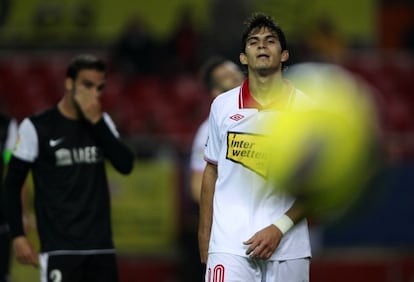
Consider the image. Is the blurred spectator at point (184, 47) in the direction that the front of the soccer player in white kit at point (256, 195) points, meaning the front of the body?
no

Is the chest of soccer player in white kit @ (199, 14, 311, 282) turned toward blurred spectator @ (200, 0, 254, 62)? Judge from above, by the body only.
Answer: no

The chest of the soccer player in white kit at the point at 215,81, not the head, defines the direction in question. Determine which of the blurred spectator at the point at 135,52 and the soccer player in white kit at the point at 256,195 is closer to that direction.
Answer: the soccer player in white kit

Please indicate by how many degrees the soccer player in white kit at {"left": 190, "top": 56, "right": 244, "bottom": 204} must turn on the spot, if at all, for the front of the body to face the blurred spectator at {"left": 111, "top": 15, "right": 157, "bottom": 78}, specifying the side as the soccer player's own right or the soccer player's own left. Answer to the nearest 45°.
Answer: approximately 135° to the soccer player's own left

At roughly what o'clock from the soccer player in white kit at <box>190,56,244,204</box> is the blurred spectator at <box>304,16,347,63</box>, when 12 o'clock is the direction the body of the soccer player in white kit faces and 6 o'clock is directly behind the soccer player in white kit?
The blurred spectator is roughly at 8 o'clock from the soccer player in white kit.

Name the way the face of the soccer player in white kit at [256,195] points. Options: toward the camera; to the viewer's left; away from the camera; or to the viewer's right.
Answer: toward the camera

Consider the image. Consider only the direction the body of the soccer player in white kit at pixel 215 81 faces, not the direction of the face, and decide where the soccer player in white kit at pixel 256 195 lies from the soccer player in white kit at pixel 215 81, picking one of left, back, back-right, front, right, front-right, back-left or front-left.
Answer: front-right

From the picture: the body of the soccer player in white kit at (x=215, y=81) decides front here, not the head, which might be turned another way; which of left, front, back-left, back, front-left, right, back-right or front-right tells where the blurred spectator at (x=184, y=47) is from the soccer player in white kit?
back-left

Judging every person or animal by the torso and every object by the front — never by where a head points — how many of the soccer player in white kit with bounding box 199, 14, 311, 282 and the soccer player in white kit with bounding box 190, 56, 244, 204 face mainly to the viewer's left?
0

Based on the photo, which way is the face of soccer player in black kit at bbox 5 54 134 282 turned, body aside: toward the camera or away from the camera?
toward the camera

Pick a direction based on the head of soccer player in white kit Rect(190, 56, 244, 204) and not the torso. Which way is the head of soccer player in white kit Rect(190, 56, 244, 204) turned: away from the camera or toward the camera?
toward the camera

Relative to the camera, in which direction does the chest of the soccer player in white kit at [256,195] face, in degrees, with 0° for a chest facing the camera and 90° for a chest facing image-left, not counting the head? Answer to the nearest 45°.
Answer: approximately 0°

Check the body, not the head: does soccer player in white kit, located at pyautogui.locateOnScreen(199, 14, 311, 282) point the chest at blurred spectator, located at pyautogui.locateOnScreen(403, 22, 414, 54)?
no

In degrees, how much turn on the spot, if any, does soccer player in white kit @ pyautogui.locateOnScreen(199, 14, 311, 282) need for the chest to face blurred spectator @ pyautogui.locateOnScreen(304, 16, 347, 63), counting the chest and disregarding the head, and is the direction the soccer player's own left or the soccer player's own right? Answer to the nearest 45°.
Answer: approximately 180°

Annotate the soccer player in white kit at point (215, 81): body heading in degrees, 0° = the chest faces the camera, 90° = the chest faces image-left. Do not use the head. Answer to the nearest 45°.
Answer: approximately 315°
